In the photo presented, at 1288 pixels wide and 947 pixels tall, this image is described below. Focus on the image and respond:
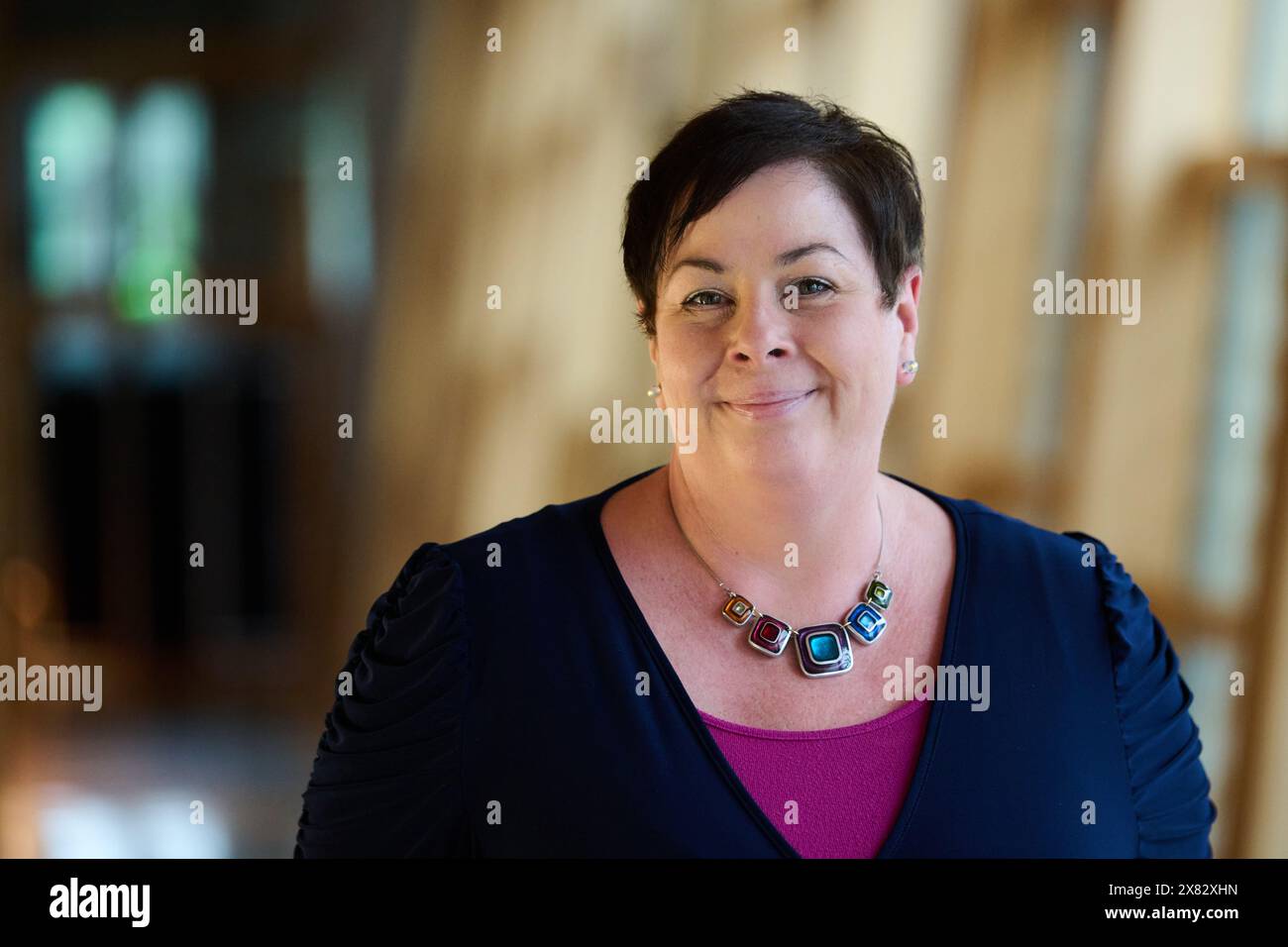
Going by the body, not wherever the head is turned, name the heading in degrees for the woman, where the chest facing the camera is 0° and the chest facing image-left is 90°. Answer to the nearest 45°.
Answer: approximately 0°
